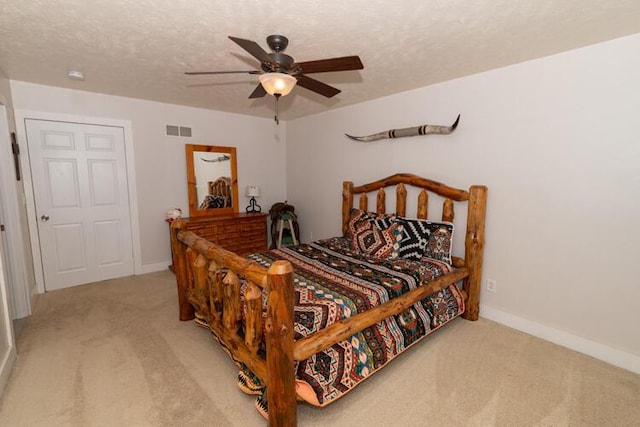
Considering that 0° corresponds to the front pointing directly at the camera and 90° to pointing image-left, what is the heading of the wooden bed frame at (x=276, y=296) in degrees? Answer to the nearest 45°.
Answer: approximately 45°

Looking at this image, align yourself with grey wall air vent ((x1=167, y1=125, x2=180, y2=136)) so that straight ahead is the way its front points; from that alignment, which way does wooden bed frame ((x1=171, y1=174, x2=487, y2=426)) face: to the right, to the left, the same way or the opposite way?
to the right

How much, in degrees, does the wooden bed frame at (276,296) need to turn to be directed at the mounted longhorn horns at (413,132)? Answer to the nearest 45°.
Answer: approximately 180°

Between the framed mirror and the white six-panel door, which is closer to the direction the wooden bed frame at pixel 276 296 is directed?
the white six-panel door

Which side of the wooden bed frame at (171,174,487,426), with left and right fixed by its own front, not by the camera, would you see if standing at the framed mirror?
right

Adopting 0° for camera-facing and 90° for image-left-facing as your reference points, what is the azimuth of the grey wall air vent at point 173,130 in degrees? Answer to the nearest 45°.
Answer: approximately 0°

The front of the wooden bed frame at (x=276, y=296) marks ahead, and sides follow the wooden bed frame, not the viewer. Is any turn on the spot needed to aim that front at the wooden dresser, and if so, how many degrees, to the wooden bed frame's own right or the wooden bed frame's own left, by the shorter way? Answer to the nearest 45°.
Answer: approximately 90° to the wooden bed frame's own right

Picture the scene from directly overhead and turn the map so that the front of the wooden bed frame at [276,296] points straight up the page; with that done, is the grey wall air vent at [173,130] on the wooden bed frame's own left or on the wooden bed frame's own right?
on the wooden bed frame's own right
